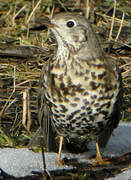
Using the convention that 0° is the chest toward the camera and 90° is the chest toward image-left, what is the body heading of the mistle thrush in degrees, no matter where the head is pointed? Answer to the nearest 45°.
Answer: approximately 0°
